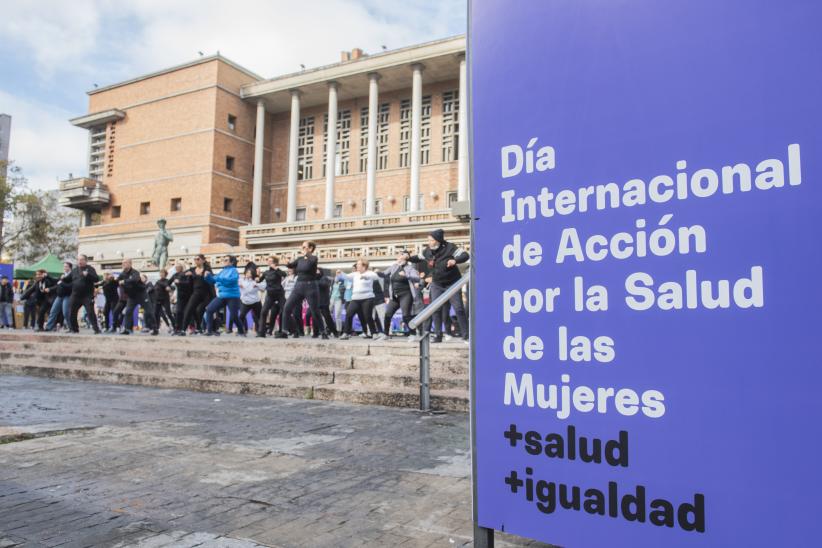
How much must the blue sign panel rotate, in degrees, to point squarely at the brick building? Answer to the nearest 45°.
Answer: approximately 90° to its right

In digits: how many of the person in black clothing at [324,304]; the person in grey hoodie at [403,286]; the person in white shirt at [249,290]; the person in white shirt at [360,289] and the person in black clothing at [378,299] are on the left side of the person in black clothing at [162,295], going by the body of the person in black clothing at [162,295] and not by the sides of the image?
5

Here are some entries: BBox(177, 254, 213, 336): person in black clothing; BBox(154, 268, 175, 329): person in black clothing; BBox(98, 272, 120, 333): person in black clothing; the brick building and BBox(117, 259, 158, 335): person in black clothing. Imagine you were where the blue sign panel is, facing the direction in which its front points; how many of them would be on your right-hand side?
5

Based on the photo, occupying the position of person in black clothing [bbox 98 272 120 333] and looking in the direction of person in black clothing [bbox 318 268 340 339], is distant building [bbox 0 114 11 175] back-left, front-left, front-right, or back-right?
back-left

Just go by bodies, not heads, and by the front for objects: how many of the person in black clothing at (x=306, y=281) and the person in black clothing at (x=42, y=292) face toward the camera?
2

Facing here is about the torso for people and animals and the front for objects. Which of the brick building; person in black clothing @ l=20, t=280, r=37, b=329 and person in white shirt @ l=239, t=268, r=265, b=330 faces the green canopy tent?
the brick building

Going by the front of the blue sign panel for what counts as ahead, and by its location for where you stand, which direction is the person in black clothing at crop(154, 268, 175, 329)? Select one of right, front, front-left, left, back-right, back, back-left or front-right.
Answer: right
